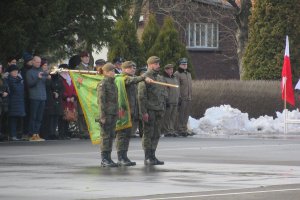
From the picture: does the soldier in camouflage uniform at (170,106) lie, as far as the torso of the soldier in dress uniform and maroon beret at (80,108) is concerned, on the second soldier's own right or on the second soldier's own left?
on the second soldier's own left

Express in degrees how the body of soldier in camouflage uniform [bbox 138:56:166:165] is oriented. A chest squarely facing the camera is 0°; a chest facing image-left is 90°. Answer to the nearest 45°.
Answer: approximately 315°

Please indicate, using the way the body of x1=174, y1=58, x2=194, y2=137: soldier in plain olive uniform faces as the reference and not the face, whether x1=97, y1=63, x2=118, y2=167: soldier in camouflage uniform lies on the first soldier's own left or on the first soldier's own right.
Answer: on the first soldier's own right

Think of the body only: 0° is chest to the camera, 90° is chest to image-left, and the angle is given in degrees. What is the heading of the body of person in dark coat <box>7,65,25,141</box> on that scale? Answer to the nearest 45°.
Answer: approximately 315°
